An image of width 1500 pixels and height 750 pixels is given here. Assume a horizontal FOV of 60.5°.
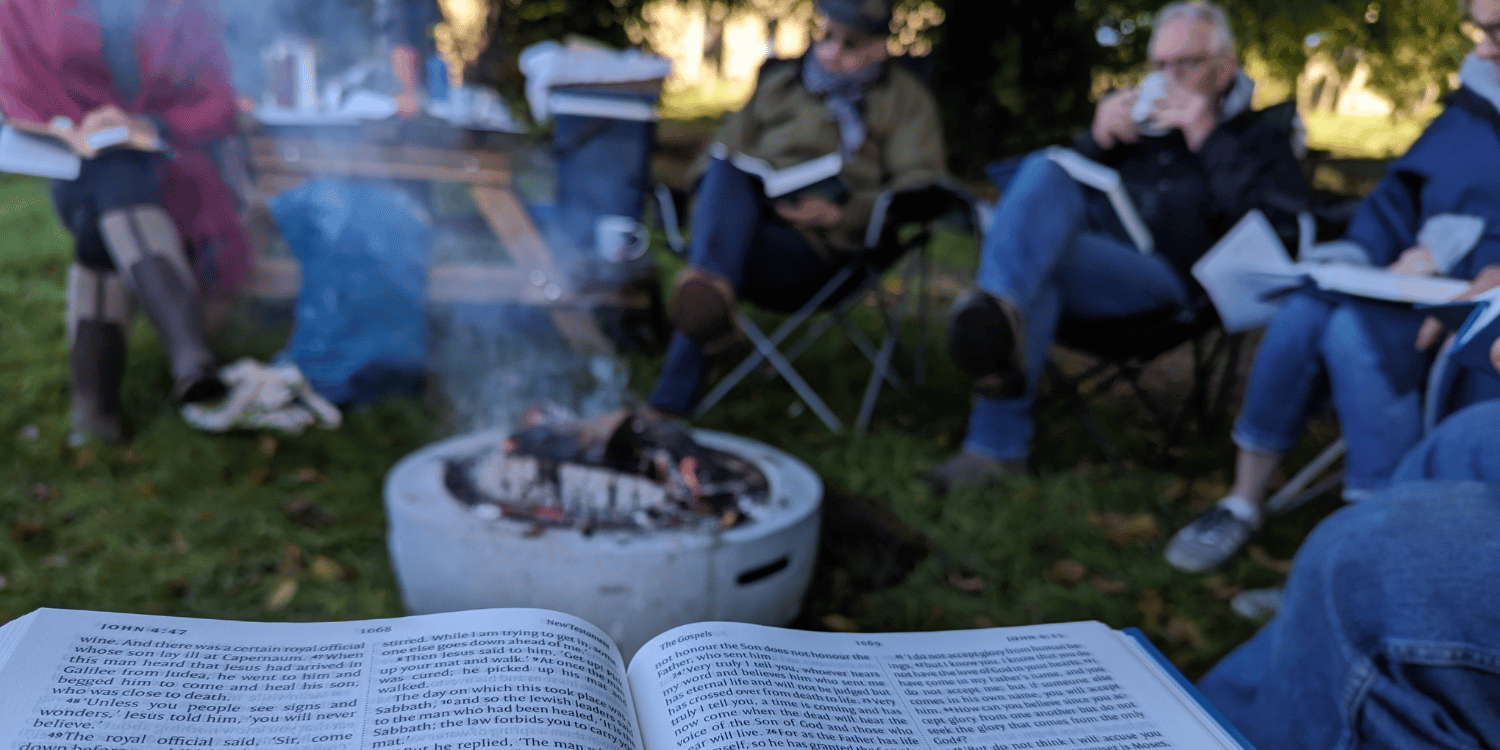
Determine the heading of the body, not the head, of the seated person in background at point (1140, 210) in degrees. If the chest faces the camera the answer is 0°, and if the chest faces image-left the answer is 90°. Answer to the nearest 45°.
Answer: approximately 45°

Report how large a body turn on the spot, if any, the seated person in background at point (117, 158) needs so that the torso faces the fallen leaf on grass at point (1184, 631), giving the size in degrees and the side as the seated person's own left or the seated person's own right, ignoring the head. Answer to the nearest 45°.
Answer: approximately 45° to the seated person's own left

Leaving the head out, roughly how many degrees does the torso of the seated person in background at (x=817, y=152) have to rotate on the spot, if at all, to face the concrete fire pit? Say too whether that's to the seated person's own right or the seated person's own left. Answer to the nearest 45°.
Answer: approximately 45° to the seated person's own left

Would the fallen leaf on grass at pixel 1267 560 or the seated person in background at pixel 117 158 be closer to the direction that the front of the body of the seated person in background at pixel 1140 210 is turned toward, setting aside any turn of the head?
the seated person in background

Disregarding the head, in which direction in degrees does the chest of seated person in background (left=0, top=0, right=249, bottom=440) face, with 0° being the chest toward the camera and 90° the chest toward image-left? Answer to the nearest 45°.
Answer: approximately 0°

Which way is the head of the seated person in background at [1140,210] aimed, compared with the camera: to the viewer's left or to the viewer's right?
to the viewer's left
